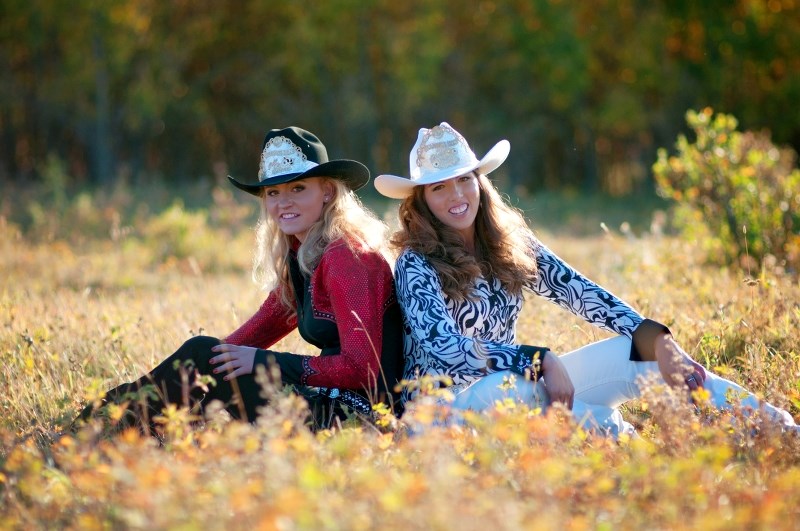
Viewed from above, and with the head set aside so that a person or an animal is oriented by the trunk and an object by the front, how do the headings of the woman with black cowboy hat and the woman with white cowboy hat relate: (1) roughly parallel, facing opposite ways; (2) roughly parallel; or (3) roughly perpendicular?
roughly perpendicular

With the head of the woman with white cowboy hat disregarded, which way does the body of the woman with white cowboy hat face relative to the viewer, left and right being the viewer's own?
facing the viewer and to the right of the viewer

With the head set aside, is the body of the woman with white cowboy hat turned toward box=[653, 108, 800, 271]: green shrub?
no

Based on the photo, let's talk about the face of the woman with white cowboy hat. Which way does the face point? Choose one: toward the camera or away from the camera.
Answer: toward the camera

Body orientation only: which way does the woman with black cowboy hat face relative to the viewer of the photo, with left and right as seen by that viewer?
facing the viewer and to the left of the viewer

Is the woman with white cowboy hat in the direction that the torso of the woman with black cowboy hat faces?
no

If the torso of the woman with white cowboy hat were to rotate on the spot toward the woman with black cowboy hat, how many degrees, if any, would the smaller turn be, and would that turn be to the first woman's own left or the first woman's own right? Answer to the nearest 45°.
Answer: approximately 135° to the first woman's own right

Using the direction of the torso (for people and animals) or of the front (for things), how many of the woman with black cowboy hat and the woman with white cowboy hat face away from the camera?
0

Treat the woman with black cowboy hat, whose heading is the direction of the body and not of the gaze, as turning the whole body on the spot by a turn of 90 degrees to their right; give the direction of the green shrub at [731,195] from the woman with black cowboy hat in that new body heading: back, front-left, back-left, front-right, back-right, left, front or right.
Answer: right
